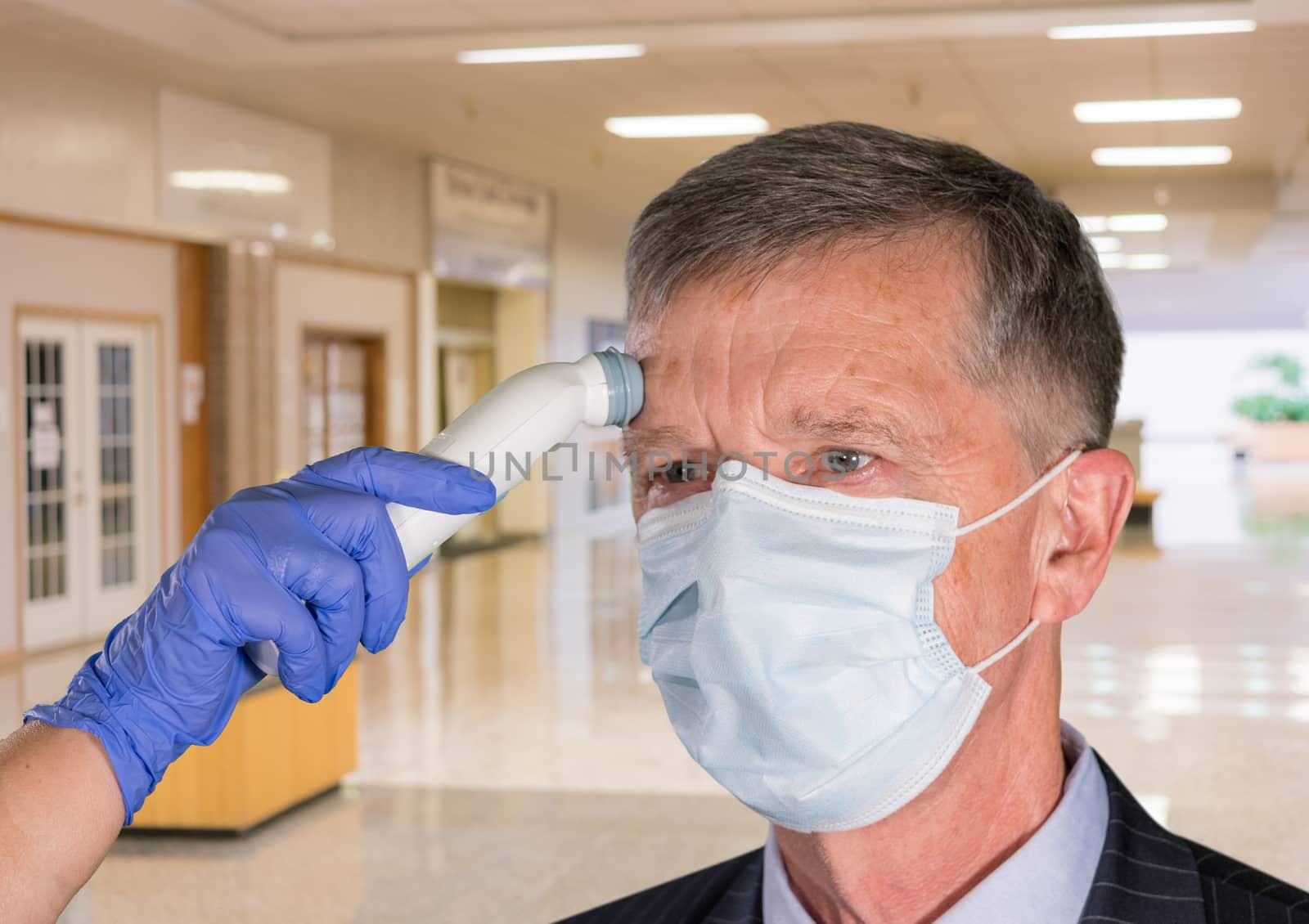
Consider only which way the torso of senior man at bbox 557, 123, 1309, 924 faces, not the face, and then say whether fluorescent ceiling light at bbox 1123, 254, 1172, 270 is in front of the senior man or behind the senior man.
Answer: behind

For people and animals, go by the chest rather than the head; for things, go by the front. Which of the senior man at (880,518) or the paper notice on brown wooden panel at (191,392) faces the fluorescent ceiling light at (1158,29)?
the paper notice on brown wooden panel

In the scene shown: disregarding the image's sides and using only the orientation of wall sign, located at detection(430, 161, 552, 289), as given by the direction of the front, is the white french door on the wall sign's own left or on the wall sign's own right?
on the wall sign's own right

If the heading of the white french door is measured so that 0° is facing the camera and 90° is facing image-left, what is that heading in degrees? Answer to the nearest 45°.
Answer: approximately 315°

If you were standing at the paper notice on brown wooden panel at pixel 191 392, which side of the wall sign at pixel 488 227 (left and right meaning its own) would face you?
right

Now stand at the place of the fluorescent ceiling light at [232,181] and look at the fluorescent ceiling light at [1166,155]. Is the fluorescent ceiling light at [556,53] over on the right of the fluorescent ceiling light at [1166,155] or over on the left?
right

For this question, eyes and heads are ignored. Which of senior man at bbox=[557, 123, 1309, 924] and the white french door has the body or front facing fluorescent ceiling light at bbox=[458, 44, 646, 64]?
the white french door

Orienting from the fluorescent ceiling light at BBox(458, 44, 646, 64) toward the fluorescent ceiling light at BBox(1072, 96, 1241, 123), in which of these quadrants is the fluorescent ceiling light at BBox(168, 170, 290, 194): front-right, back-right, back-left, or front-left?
back-left
